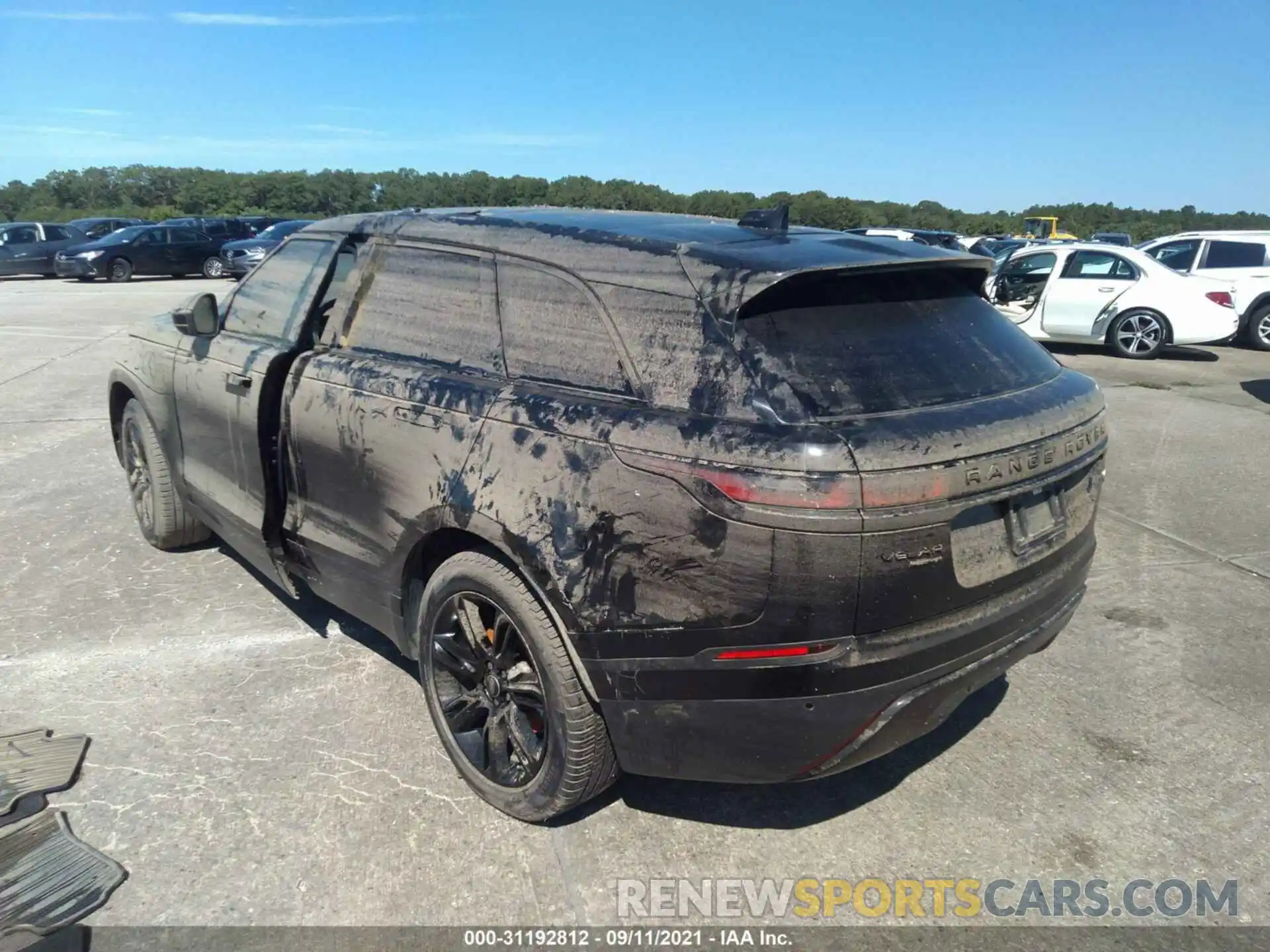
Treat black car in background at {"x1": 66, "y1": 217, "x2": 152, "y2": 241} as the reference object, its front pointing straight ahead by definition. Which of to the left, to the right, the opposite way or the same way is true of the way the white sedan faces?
to the right

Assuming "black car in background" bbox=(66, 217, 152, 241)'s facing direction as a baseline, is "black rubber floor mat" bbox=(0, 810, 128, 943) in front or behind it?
in front

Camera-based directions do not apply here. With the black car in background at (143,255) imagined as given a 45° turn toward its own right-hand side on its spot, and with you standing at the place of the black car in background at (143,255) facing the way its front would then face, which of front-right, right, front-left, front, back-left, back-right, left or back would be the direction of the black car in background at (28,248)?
front-right

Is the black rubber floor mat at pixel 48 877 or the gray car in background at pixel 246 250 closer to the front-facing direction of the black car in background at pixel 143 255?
the black rubber floor mat

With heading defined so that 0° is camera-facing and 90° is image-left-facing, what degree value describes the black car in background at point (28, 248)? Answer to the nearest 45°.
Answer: approximately 90°

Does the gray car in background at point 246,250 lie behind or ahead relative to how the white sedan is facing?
ahead

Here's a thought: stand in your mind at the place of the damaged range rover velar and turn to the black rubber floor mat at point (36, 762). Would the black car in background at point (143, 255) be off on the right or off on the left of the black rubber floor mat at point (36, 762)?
right

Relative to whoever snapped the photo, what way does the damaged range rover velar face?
facing away from the viewer and to the left of the viewer

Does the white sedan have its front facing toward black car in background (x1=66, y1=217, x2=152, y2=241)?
yes

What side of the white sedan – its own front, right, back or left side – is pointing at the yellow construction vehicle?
right

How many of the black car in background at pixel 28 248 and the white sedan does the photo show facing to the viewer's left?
2

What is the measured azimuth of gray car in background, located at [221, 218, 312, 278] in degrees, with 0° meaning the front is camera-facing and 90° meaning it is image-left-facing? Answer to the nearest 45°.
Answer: approximately 45°

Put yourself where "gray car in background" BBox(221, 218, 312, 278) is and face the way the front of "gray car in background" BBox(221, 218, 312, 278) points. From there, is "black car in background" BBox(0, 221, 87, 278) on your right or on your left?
on your right

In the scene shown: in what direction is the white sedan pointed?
to the viewer's left

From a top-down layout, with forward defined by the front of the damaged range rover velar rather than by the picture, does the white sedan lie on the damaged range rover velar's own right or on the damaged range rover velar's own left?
on the damaged range rover velar's own right

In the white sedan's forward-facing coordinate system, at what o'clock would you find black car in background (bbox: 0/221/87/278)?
The black car in background is roughly at 12 o'clock from the white sedan.
